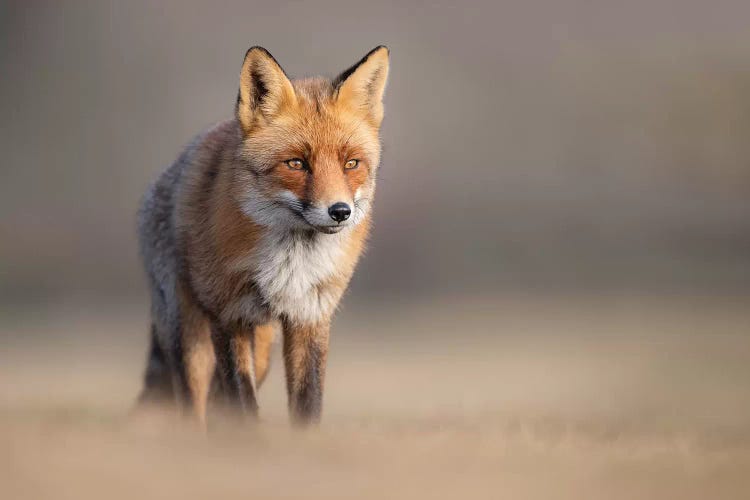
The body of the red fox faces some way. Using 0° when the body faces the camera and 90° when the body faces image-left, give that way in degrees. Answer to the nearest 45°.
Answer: approximately 315°
